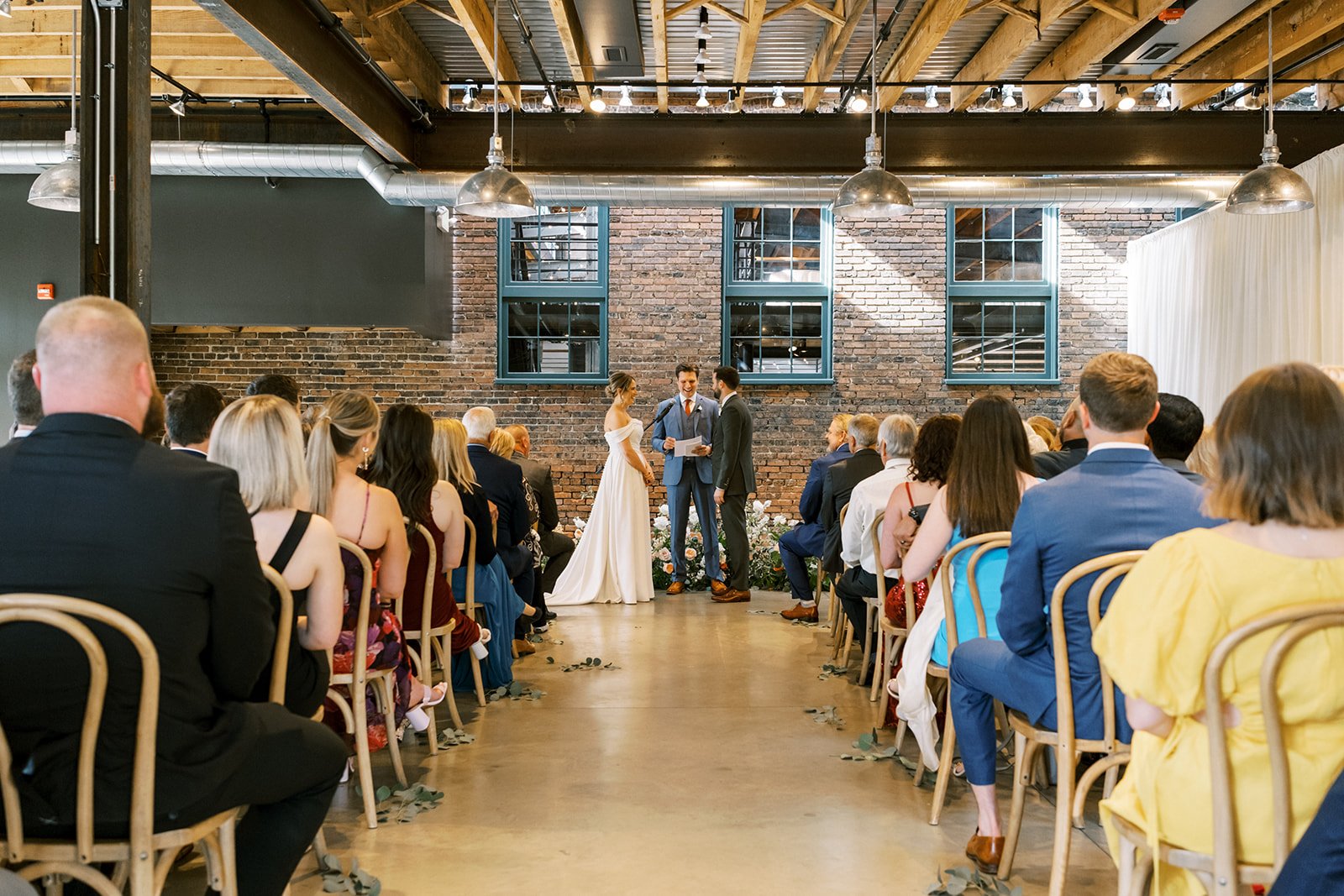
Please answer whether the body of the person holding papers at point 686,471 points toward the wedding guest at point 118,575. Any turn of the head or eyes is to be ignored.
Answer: yes

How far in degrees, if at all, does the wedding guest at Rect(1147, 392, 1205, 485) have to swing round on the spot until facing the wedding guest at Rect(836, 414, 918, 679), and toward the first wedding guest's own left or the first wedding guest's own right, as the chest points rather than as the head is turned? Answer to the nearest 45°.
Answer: approximately 45° to the first wedding guest's own left

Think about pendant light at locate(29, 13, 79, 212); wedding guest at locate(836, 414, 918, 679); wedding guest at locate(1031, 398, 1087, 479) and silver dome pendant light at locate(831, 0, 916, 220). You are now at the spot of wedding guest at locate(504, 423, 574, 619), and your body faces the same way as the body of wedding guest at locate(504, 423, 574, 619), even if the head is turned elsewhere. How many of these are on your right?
3

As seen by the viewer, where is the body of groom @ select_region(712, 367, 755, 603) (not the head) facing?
to the viewer's left

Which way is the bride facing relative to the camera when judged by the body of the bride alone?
to the viewer's right

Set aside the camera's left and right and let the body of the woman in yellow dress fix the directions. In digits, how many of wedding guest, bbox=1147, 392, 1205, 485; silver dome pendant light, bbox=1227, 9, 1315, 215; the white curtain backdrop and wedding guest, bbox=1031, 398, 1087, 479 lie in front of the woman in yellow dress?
4

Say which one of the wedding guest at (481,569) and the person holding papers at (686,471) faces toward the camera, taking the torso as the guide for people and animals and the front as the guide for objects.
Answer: the person holding papers

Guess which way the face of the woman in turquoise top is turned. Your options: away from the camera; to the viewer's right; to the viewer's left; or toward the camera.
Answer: away from the camera

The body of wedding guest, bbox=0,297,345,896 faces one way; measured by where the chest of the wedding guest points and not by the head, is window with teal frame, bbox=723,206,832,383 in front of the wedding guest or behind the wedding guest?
in front

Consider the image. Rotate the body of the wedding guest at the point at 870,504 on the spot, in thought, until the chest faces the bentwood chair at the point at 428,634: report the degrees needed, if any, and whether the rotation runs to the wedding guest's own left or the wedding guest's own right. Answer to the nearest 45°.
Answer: approximately 90° to the wedding guest's own left

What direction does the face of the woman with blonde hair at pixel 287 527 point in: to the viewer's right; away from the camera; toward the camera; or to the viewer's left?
away from the camera

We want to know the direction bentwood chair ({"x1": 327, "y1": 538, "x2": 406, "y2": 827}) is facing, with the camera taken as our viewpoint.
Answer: facing away from the viewer and to the right of the viewer

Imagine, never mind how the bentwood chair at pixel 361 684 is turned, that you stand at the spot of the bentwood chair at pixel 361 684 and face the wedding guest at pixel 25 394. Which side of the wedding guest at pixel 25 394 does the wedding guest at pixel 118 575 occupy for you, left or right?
left

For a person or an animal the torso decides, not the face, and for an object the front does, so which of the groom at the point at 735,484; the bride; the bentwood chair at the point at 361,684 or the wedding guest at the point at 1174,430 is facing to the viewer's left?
the groom

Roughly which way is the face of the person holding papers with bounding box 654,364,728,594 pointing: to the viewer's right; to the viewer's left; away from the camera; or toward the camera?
toward the camera

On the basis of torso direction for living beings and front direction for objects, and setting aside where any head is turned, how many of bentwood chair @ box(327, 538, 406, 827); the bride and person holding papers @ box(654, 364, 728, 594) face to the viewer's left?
0

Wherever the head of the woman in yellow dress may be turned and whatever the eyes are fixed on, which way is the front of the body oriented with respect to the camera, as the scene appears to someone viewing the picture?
away from the camera

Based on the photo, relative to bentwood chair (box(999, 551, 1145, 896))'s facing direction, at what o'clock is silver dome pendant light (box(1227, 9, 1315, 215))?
The silver dome pendant light is roughly at 2 o'clock from the bentwood chair.

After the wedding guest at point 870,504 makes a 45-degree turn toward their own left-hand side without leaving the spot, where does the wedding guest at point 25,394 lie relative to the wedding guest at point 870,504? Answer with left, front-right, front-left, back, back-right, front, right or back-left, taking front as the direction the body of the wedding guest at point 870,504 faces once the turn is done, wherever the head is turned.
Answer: front-left

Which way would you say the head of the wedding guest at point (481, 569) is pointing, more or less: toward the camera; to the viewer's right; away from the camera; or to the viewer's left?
away from the camera

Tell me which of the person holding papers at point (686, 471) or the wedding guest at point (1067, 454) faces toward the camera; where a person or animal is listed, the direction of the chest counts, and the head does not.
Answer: the person holding papers

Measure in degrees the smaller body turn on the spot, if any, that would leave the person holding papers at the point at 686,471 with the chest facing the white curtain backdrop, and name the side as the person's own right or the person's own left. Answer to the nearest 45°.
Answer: approximately 90° to the person's own left

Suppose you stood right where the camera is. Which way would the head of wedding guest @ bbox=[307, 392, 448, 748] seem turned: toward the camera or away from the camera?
away from the camera
